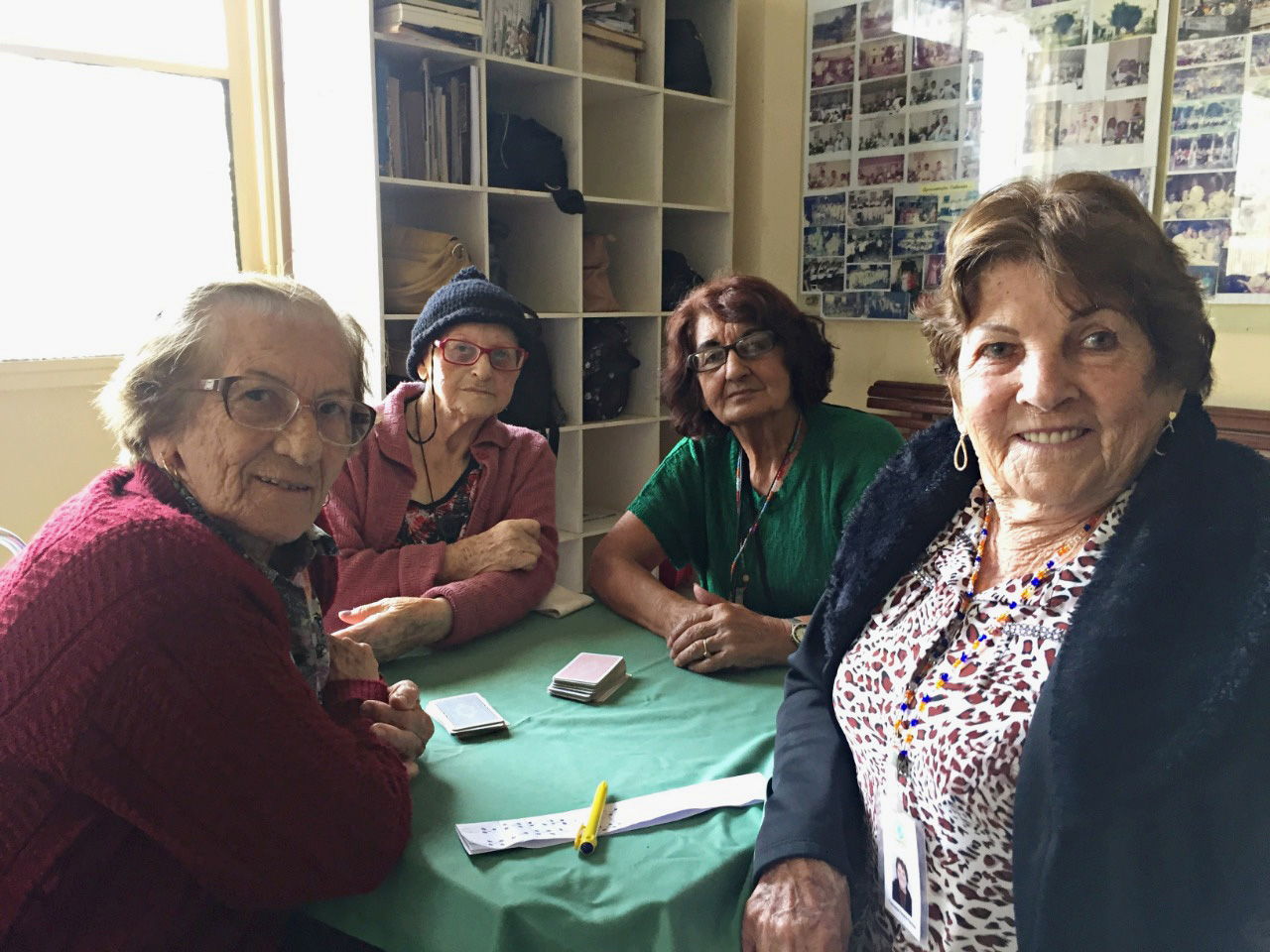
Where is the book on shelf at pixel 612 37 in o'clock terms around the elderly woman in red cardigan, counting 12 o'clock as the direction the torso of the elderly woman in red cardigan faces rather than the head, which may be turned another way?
The book on shelf is roughly at 10 o'clock from the elderly woman in red cardigan.

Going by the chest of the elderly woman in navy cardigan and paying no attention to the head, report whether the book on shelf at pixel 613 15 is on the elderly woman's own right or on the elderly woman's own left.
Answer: on the elderly woman's own right

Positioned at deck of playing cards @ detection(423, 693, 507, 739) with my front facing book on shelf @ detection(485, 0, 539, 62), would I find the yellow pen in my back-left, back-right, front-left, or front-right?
back-right

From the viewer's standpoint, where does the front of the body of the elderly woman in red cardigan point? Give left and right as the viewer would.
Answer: facing to the right of the viewer

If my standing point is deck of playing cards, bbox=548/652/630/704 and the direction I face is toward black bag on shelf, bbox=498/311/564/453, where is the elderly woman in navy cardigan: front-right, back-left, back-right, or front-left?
back-right

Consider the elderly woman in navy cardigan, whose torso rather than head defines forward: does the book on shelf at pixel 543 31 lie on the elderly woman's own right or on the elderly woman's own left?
on the elderly woman's own right

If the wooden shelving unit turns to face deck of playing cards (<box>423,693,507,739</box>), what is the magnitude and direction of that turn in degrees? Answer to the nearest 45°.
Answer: approximately 45° to its right

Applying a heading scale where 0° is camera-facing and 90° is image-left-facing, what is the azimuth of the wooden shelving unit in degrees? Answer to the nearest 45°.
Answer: approximately 315°

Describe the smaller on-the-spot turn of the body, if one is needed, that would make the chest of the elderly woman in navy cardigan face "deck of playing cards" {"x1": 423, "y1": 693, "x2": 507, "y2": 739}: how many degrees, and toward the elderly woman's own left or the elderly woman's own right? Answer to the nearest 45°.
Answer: approximately 45° to the elderly woman's own right

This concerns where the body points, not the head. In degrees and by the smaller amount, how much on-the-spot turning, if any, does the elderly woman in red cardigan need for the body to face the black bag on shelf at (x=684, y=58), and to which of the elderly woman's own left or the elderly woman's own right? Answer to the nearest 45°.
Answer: approximately 45° to the elderly woman's own left

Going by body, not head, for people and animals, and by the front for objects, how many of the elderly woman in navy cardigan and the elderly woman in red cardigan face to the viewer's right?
1

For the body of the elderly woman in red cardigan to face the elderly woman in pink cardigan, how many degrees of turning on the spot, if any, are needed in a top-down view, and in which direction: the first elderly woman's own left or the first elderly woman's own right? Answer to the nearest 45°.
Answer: approximately 45° to the first elderly woman's own left

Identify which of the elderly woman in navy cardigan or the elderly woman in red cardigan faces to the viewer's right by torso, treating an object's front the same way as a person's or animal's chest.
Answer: the elderly woman in red cardigan
